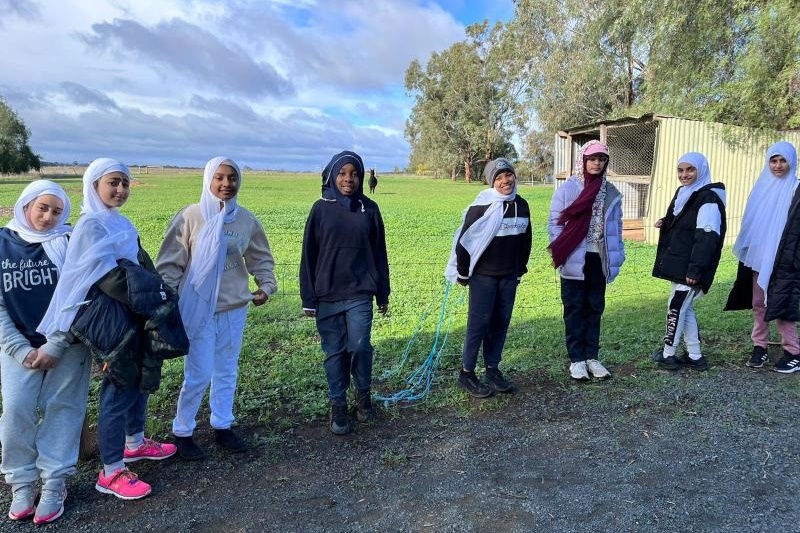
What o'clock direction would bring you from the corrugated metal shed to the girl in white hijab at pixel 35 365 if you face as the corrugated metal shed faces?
The girl in white hijab is roughly at 11 o'clock from the corrugated metal shed.

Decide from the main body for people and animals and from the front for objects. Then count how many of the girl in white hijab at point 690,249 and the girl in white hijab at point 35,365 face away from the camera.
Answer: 0

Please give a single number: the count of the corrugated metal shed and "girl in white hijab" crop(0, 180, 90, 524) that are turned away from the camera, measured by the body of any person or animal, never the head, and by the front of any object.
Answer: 0

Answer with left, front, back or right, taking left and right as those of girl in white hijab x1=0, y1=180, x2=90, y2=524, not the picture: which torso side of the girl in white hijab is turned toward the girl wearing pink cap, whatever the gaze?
left

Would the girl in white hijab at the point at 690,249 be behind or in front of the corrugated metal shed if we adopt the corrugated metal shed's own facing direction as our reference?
in front

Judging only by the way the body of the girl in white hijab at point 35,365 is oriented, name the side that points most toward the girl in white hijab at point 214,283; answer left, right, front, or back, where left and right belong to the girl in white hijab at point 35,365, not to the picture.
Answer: left

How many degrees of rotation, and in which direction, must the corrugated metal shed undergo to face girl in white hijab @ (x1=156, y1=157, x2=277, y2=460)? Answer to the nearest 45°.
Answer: approximately 45° to its left

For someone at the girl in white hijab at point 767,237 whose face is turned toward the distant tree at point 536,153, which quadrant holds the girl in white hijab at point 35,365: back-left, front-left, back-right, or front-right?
back-left

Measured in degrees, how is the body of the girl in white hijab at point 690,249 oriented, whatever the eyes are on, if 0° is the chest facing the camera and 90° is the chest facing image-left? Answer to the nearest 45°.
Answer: approximately 45°
